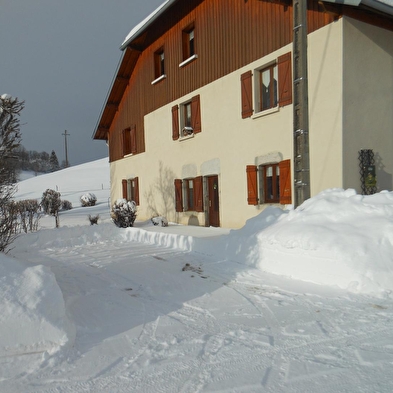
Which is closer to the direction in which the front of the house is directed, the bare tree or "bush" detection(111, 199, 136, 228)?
the bare tree

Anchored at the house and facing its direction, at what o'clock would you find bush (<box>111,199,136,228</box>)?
The bush is roughly at 2 o'clock from the house.

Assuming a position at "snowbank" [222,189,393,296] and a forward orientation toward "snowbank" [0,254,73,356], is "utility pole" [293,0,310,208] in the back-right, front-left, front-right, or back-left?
back-right

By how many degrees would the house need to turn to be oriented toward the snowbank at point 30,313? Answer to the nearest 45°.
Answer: approximately 45° to its left

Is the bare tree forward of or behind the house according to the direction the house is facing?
forward

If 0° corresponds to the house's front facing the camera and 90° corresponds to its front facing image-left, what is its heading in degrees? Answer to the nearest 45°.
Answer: approximately 45°

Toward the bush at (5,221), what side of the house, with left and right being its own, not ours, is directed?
front

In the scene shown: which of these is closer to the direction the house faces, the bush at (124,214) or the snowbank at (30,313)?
the snowbank

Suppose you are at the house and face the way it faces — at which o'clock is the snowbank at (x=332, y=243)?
The snowbank is roughly at 10 o'clock from the house.
